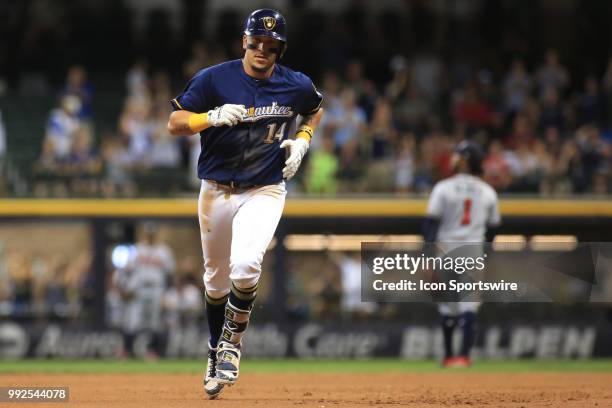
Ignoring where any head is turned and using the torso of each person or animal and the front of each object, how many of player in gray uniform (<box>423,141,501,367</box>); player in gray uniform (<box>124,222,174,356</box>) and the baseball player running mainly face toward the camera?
2

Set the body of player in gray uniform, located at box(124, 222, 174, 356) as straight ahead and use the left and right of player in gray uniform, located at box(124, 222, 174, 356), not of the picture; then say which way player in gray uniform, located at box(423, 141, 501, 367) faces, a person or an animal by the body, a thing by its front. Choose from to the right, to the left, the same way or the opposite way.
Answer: the opposite way

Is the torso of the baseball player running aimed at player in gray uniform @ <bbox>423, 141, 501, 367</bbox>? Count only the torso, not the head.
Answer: no

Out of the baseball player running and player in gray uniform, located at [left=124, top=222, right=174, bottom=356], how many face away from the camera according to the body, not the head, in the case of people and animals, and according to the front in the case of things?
0

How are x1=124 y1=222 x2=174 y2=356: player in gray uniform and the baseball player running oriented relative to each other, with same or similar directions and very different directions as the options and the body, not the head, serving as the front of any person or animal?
same or similar directions

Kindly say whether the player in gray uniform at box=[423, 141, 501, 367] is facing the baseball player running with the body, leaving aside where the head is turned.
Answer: no

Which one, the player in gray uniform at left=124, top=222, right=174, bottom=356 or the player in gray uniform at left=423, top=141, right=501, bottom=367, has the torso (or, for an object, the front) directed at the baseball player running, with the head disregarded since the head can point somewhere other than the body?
the player in gray uniform at left=124, top=222, right=174, bottom=356

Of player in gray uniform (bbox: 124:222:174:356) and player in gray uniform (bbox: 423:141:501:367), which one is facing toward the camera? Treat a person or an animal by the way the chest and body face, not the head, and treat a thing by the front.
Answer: player in gray uniform (bbox: 124:222:174:356)

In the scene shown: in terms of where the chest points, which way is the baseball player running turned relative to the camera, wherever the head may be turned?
toward the camera

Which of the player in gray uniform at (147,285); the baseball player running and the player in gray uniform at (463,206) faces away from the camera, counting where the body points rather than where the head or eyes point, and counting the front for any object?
the player in gray uniform at (463,206)

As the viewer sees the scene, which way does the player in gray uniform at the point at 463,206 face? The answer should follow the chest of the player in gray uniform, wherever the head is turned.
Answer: away from the camera

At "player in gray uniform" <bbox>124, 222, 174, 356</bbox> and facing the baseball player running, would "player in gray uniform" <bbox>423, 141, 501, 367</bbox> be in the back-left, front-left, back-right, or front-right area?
front-left

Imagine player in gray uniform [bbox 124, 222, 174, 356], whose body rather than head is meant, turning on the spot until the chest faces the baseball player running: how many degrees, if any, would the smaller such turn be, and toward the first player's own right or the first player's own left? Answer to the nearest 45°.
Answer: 0° — they already face them

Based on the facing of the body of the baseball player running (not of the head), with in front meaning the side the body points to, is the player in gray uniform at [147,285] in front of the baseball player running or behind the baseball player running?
behind

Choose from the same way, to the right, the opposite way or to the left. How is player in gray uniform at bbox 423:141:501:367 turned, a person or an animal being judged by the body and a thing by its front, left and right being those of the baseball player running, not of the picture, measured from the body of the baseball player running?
the opposite way
